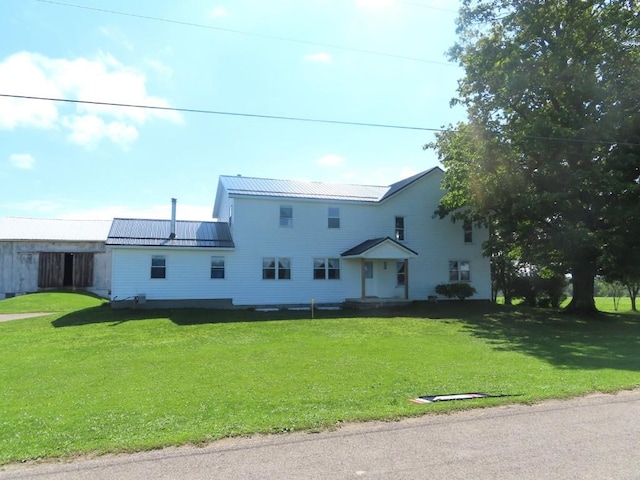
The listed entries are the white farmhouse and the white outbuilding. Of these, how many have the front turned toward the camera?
2

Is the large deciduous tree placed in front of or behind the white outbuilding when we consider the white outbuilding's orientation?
in front

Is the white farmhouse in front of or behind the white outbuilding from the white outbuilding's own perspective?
in front

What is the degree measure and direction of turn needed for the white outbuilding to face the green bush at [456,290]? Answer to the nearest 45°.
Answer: approximately 45° to its left

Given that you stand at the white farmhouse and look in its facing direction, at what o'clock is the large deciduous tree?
The large deciduous tree is roughly at 10 o'clock from the white farmhouse.

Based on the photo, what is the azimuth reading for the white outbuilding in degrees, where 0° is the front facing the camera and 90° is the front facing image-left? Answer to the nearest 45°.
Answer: approximately 0°

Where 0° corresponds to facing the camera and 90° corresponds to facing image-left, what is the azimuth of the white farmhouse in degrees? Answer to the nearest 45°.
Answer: approximately 0°

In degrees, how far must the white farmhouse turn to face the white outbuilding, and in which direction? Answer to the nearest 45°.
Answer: approximately 135° to its right

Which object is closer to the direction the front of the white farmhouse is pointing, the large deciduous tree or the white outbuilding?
the large deciduous tree
